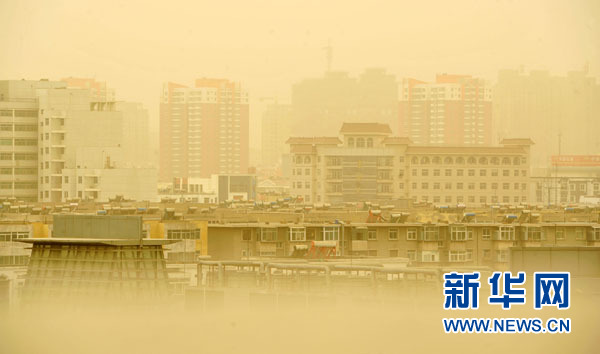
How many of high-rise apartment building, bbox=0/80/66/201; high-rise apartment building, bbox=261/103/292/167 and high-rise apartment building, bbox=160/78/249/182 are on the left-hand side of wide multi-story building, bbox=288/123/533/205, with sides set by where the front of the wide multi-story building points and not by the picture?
0

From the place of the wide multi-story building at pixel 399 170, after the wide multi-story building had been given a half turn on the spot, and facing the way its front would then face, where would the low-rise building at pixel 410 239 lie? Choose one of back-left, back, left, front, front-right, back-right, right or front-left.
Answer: back

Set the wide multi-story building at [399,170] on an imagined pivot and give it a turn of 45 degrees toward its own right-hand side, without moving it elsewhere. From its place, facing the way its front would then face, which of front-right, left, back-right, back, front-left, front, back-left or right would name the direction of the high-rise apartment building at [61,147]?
front

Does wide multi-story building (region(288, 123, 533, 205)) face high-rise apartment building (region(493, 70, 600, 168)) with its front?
no

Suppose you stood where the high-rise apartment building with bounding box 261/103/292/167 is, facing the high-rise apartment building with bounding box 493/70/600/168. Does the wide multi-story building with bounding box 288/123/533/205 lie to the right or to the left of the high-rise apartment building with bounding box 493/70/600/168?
right

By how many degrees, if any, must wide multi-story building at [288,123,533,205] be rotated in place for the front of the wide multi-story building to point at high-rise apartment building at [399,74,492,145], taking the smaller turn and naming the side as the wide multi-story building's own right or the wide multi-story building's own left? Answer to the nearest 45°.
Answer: approximately 180°

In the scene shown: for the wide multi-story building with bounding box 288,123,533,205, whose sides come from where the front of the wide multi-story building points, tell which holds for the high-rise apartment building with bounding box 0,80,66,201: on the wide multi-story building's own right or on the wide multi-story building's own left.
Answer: on the wide multi-story building's own right

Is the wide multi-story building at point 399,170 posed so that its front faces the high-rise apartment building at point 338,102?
no

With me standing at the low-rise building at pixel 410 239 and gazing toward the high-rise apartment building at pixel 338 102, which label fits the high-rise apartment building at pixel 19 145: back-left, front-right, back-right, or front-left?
front-left

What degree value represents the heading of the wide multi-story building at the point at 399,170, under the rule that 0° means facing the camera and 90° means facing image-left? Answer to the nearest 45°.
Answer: approximately 0°
